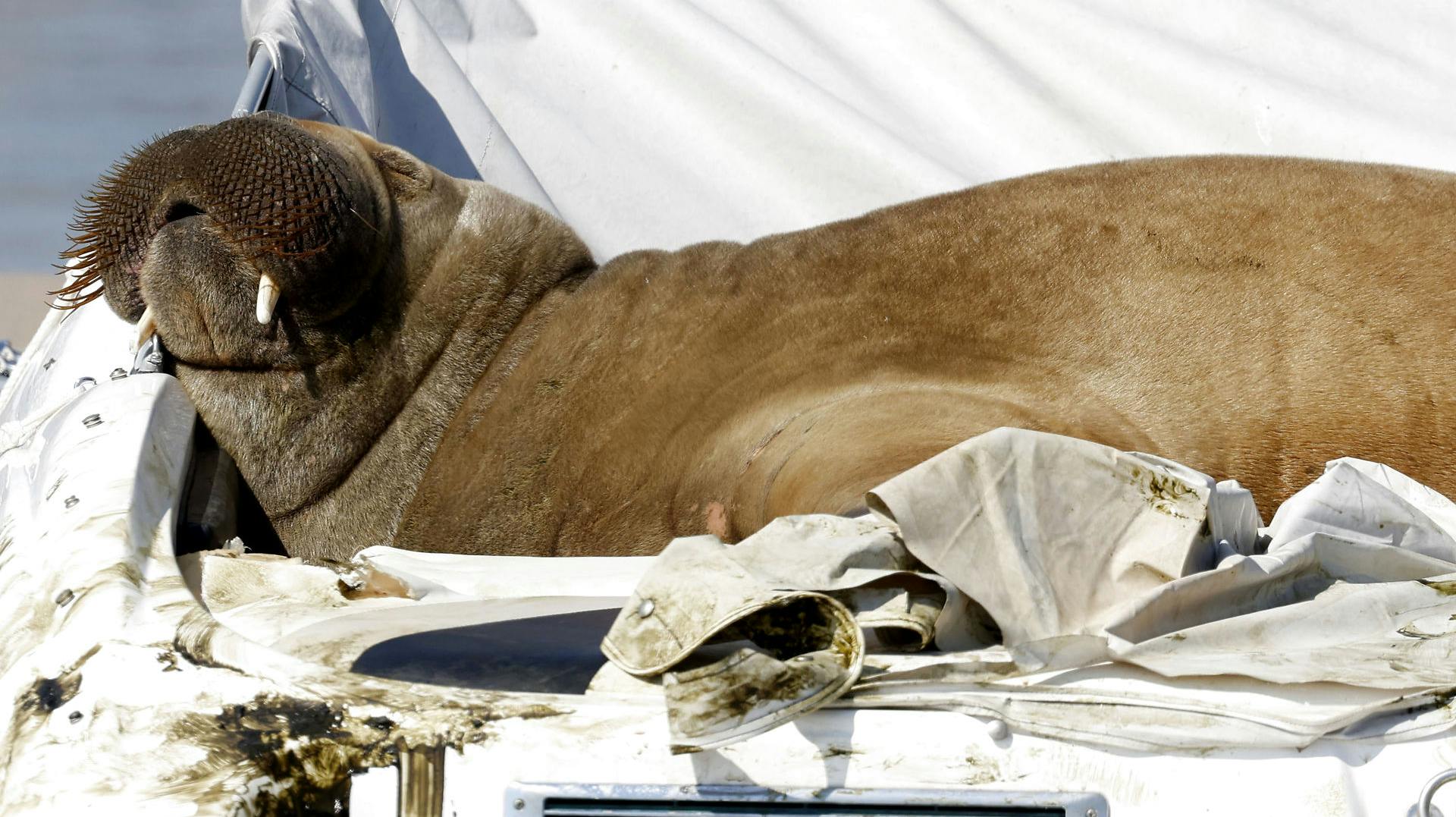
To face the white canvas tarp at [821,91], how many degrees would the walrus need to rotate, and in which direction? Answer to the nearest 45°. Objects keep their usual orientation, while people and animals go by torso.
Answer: approximately 90° to its right

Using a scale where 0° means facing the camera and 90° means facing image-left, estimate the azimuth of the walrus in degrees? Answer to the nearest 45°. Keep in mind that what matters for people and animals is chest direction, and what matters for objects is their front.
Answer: approximately 90°
